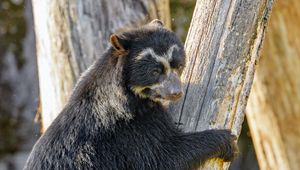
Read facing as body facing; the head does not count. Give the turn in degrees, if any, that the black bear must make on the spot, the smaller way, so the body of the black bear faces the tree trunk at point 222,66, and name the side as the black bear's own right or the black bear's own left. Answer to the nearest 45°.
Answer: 0° — it already faces it

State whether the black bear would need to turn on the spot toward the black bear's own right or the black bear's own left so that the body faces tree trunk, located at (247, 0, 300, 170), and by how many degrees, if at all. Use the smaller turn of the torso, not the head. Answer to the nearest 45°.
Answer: approximately 45° to the black bear's own left

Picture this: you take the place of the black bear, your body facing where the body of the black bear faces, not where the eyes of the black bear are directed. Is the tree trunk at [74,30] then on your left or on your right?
on your left

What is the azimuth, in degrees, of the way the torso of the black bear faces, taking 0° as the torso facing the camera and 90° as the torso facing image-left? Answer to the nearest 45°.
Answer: approximately 270°
